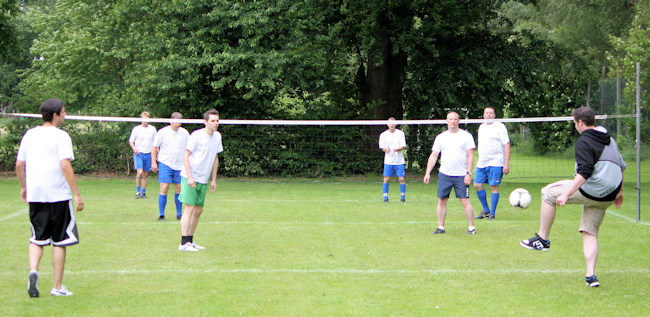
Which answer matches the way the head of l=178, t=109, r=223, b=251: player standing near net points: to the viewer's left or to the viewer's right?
to the viewer's right

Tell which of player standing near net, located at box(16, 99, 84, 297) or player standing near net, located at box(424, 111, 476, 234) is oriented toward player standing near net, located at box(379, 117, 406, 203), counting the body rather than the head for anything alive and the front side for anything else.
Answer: player standing near net, located at box(16, 99, 84, 297)

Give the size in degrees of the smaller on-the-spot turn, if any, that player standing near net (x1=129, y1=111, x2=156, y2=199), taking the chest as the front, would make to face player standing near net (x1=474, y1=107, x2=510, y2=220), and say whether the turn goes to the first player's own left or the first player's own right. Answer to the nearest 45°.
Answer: approximately 45° to the first player's own left

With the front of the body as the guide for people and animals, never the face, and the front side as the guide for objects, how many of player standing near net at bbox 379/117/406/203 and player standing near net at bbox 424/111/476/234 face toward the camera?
2

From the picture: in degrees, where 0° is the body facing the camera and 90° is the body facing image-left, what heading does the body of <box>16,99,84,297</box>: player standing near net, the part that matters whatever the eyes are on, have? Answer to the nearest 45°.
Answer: approximately 225°

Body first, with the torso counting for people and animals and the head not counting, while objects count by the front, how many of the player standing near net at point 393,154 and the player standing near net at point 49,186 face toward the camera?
1

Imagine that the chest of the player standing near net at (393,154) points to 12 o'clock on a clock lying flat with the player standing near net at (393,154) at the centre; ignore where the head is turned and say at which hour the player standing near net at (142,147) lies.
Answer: the player standing near net at (142,147) is roughly at 3 o'clock from the player standing near net at (393,154).
